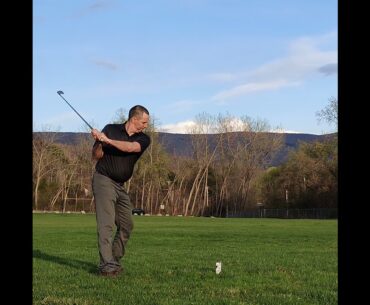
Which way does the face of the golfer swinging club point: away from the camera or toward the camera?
toward the camera

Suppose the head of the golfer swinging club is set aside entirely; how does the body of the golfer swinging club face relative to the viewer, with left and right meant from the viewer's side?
facing the viewer and to the right of the viewer
